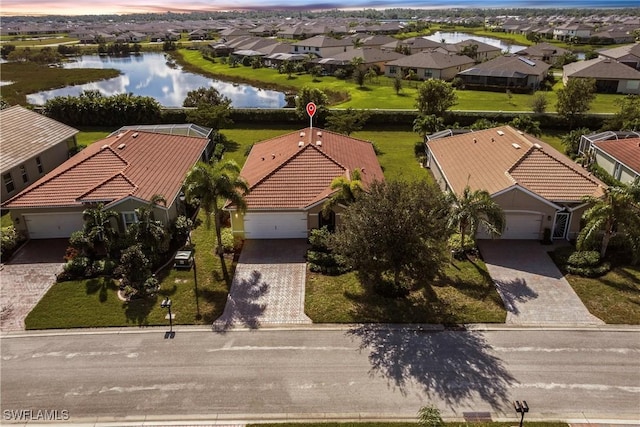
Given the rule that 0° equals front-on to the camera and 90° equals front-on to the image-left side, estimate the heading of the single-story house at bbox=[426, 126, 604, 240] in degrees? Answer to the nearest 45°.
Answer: approximately 0°

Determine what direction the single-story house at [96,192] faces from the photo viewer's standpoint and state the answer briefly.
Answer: facing the viewer

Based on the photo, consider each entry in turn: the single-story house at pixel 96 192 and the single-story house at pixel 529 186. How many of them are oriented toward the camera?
2

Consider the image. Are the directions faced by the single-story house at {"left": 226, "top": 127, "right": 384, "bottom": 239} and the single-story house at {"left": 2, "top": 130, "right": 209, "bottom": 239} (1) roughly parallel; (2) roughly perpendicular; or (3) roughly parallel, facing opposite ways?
roughly parallel

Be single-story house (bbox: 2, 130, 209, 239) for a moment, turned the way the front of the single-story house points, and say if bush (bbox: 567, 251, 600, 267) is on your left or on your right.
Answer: on your left

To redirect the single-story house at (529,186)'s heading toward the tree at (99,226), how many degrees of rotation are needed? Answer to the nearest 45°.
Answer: approximately 45° to its right

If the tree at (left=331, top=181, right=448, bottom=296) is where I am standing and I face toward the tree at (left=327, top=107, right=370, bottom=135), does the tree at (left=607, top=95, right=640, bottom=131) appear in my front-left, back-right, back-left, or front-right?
front-right

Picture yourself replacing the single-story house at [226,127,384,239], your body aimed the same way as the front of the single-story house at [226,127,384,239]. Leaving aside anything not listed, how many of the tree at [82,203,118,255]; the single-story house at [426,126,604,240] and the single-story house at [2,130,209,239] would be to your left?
1

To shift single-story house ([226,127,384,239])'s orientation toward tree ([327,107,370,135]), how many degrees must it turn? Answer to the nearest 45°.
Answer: approximately 180°

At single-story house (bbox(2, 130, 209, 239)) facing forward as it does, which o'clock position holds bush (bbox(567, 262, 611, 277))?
The bush is roughly at 10 o'clock from the single-story house.

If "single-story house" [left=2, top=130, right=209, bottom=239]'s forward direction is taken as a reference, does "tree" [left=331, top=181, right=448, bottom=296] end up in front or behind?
in front

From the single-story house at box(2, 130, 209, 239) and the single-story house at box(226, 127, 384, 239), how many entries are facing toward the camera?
2

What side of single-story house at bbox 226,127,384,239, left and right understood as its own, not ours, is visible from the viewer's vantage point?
front
